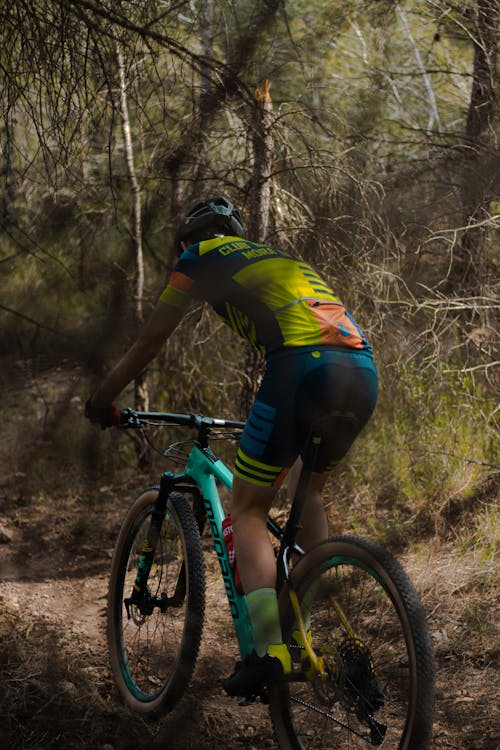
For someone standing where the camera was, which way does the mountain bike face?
facing away from the viewer and to the left of the viewer

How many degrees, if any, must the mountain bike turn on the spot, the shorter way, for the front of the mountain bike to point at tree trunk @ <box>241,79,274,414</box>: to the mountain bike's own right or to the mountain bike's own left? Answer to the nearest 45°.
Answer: approximately 45° to the mountain bike's own right

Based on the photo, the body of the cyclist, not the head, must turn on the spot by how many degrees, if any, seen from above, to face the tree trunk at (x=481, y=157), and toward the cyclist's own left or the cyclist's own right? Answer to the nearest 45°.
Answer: approximately 45° to the cyclist's own right

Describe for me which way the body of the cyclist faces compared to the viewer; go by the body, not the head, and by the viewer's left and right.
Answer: facing away from the viewer and to the left of the viewer

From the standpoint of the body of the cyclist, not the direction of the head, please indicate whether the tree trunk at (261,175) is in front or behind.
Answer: in front

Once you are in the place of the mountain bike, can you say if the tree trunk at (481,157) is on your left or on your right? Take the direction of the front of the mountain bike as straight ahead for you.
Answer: on your right
